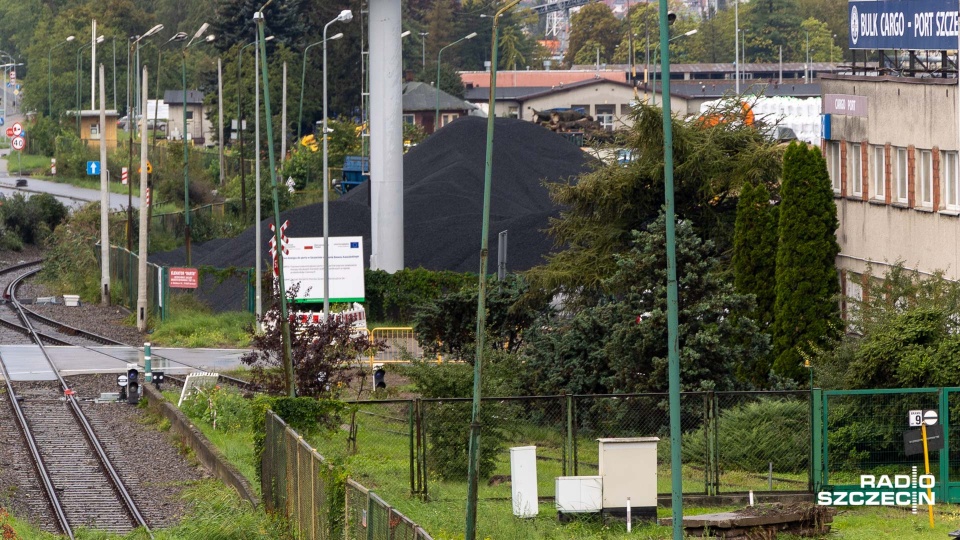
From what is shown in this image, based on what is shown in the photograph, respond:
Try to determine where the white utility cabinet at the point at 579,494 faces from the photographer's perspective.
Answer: facing the viewer

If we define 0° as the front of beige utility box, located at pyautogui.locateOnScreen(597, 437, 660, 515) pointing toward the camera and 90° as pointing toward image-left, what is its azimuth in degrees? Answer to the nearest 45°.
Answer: approximately 0°

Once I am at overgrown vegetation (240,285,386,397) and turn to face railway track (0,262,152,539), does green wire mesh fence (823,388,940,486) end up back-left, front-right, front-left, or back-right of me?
back-left

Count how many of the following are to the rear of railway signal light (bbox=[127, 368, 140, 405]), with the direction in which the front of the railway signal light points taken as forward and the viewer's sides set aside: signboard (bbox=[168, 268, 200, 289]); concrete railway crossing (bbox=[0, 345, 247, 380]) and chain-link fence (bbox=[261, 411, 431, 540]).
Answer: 2

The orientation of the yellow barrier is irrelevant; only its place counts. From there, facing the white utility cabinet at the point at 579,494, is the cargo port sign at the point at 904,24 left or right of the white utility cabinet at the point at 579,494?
left

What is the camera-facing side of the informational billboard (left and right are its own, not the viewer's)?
front

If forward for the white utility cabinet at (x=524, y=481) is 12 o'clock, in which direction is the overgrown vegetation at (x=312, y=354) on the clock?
The overgrown vegetation is roughly at 5 o'clock from the white utility cabinet.

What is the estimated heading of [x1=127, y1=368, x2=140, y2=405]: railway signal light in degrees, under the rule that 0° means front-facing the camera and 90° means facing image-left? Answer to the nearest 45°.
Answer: approximately 0°

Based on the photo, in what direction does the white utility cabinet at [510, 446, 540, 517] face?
toward the camera

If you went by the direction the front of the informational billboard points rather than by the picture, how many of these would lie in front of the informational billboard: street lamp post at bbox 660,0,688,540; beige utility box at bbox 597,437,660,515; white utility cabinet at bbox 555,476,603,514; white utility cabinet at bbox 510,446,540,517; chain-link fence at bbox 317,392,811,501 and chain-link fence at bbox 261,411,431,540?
6
